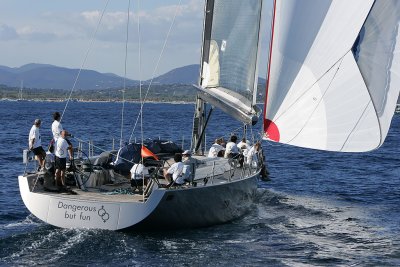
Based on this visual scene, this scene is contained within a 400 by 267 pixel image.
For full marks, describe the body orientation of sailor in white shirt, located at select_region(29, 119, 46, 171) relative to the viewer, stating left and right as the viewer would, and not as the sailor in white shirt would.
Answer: facing away from the viewer and to the right of the viewer

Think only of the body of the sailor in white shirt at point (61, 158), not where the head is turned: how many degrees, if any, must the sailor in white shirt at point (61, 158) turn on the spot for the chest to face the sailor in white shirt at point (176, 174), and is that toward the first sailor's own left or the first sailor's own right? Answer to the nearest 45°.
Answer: approximately 45° to the first sailor's own right

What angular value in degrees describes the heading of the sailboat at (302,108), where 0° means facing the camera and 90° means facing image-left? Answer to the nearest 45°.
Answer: approximately 225°

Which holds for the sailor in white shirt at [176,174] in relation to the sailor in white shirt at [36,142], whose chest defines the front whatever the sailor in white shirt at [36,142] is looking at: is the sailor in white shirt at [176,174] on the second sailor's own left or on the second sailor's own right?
on the second sailor's own right
